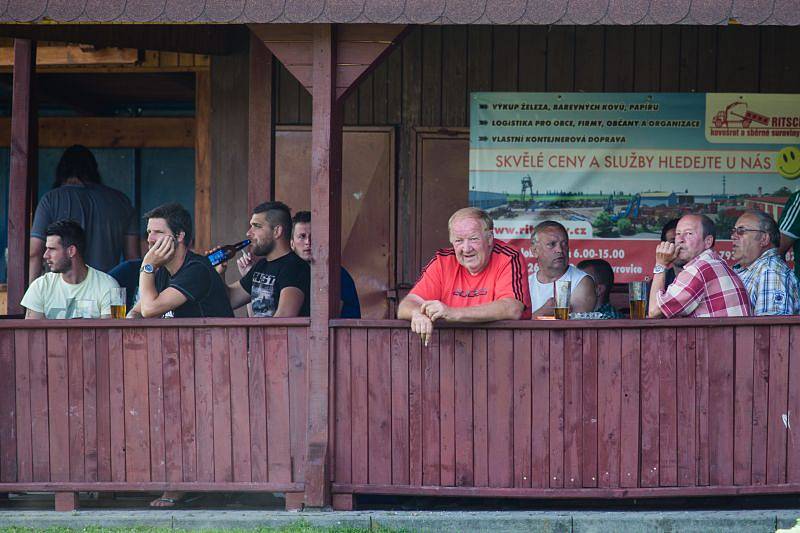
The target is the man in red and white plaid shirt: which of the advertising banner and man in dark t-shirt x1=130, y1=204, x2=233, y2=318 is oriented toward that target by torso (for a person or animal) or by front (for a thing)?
the advertising banner

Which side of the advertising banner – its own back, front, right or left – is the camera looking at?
front

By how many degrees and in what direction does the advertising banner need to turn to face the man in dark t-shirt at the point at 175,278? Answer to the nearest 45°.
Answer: approximately 45° to its right

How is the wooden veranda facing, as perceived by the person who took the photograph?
facing the viewer

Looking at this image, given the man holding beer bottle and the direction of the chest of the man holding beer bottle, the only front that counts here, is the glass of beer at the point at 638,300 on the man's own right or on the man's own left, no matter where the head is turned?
on the man's own left

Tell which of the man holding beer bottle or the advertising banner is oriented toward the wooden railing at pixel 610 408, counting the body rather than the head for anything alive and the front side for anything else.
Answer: the advertising banner

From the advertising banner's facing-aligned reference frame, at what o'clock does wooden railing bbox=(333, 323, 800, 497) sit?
The wooden railing is roughly at 12 o'clock from the advertising banner.

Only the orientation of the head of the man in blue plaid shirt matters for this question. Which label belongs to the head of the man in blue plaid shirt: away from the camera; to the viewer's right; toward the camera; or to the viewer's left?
to the viewer's left

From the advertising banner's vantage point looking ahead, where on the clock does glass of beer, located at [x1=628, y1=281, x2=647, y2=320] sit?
The glass of beer is roughly at 12 o'clock from the advertising banner.

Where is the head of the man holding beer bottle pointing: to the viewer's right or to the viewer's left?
to the viewer's left

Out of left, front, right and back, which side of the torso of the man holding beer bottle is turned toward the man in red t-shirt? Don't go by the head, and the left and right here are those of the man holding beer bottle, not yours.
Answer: left

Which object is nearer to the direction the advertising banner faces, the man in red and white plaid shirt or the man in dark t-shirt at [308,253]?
the man in red and white plaid shirt
